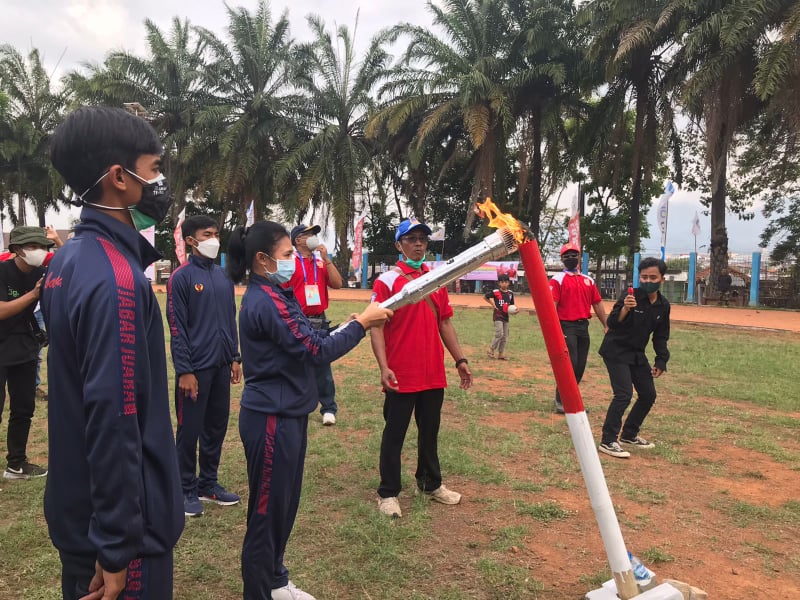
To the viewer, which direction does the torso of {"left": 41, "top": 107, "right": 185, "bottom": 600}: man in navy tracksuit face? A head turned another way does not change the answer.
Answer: to the viewer's right

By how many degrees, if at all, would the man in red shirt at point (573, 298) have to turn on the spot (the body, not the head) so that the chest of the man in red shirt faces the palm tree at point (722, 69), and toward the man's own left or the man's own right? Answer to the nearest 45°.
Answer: approximately 180°

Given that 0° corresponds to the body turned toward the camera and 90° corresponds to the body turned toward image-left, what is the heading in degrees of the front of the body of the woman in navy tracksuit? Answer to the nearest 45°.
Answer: approximately 270°

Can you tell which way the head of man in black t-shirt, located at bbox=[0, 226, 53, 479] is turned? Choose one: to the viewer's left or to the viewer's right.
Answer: to the viewer's right

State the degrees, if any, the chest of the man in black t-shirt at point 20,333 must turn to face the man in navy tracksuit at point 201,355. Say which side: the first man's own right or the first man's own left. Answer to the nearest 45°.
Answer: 0° — they already face them

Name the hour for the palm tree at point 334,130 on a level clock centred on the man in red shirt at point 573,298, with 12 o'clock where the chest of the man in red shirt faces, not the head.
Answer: The palm tree is roughly at 5 o'clock from the man in red shirt.
